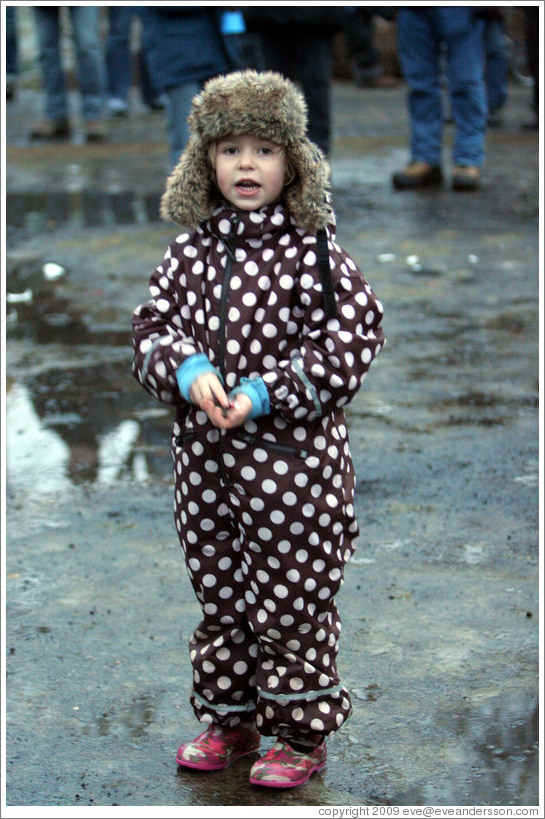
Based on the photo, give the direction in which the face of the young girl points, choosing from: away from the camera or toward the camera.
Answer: toward the camera

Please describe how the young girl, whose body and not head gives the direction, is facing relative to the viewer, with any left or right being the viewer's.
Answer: facing the viewer and to the left of the viewer
